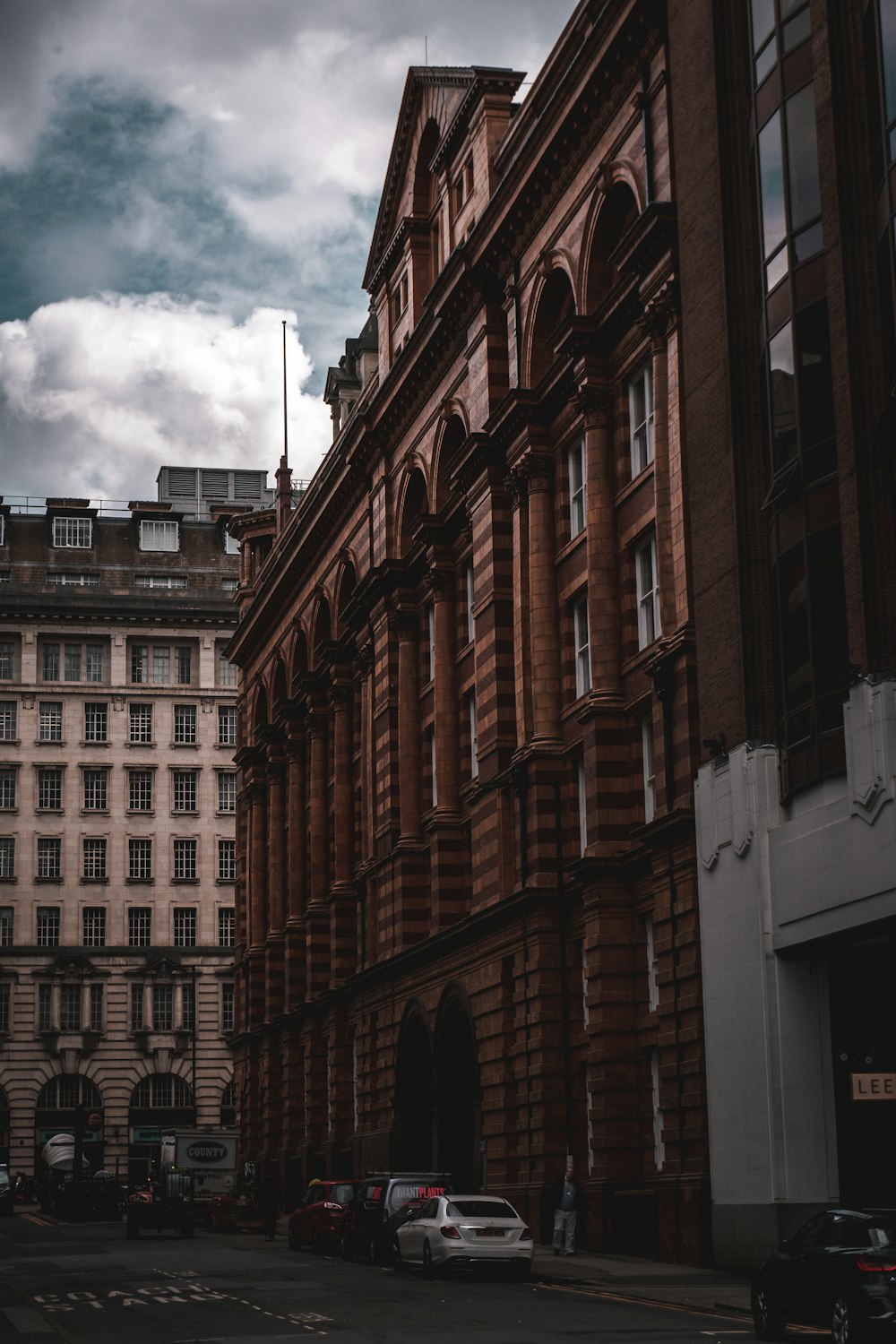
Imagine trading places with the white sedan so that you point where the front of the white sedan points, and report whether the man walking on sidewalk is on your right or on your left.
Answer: on your right

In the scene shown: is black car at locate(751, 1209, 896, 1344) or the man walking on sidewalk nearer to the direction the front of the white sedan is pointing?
the man walking on sidewalk

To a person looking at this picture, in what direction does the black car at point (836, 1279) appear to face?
facing away from the viewer and to the left of the viewer

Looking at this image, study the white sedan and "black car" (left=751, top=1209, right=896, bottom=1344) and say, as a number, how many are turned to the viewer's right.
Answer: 0

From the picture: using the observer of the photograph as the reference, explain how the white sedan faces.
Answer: facing away from the viewer and to the left of the viewer

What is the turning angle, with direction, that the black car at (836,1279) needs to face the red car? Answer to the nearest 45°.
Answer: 0° — it already faces it

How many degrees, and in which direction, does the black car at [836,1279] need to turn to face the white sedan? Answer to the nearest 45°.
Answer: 0° — it already faces it
